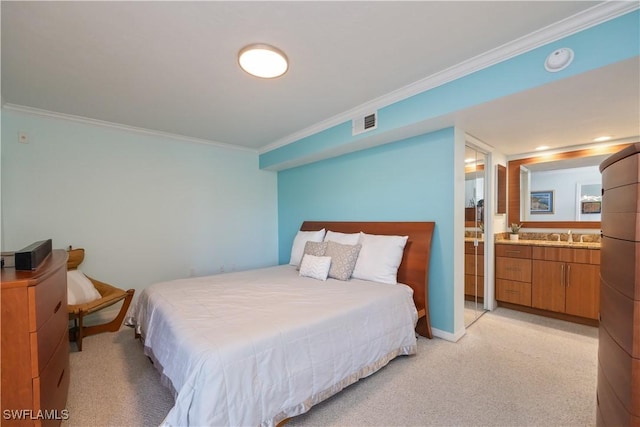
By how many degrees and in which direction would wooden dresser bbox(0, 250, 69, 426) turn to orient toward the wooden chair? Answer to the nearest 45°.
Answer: approximately 90° to its left

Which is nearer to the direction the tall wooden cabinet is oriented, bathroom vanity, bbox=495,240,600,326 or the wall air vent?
the wall air vent

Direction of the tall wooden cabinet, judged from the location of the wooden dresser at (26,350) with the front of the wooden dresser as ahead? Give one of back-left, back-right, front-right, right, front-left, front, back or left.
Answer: front-right

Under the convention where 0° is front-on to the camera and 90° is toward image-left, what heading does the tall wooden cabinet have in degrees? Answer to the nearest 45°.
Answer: approximately 45°

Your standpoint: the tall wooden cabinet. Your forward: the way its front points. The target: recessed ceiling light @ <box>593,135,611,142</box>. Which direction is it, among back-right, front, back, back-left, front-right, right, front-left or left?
back-right

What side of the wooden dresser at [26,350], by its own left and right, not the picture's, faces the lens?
right

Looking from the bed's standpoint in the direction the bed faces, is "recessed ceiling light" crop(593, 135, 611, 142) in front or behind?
behind

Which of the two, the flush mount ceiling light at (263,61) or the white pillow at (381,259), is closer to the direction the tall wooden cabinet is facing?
the flush mount ceiling light

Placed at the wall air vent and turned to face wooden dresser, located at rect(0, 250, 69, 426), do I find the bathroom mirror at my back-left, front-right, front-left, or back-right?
back-left

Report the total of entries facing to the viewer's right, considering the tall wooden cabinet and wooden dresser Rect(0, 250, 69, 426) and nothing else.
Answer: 1

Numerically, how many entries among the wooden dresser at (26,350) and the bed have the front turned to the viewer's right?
1
